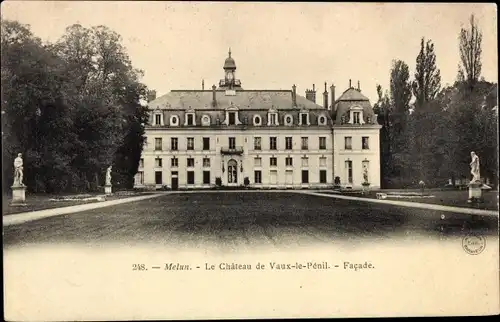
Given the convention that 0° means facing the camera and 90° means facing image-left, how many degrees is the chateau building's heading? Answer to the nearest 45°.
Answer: approximately 0°
